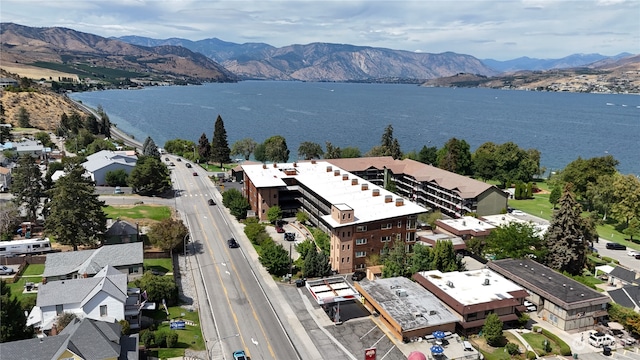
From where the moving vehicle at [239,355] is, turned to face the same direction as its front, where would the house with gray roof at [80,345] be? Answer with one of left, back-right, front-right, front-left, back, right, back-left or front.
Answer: right

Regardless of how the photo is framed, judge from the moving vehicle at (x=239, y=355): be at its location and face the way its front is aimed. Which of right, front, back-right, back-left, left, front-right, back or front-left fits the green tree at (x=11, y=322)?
right

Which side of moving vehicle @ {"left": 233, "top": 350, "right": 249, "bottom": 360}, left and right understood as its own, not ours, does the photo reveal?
front

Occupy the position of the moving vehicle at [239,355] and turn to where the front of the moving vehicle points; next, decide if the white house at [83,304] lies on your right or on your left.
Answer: on your right

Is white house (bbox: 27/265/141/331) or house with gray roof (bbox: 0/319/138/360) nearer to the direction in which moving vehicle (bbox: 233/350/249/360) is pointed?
the house with gray roof

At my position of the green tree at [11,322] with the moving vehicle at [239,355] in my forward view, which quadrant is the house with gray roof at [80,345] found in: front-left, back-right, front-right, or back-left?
front-right

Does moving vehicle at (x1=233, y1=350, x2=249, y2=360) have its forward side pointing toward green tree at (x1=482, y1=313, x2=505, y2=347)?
no

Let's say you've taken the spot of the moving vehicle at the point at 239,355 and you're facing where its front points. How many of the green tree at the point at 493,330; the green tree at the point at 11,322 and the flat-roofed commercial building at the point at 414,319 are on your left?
2

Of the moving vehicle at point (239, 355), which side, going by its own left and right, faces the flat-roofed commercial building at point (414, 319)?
left
